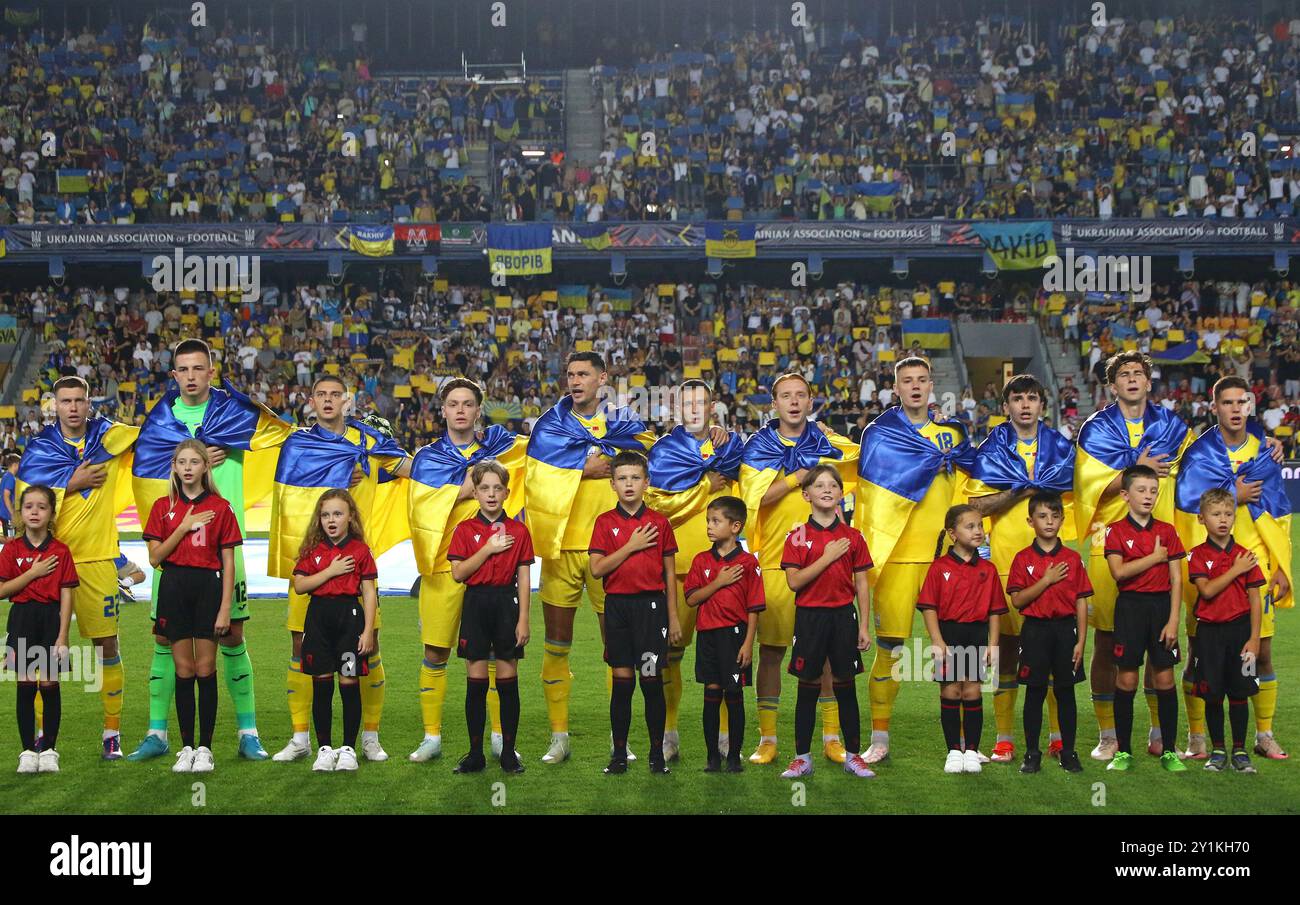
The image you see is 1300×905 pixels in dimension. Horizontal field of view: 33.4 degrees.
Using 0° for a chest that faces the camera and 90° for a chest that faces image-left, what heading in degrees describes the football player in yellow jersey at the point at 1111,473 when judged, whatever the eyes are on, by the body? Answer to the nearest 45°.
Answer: approximately 0°

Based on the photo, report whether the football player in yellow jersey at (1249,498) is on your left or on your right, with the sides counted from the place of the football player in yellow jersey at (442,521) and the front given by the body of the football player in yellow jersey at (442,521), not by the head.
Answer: on your left

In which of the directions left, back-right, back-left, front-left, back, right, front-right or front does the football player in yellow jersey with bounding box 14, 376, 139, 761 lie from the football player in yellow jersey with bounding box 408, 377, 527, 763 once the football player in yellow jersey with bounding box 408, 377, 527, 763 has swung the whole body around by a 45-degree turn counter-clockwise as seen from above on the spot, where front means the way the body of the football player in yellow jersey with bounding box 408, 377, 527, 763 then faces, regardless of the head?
back-right

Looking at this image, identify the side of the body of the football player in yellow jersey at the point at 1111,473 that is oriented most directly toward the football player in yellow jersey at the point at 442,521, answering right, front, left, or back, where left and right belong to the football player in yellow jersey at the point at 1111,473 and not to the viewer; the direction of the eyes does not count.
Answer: right

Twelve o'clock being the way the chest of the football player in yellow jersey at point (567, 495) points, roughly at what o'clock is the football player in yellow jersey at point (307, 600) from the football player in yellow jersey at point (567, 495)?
the football player in yellow jersey at point (307, 600) is roughly at 3 o'clock from the football player in yellow jersey at point (567, 495).

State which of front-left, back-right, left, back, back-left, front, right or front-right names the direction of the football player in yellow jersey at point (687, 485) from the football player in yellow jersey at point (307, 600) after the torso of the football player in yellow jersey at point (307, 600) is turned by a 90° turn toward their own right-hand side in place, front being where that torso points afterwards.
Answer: back

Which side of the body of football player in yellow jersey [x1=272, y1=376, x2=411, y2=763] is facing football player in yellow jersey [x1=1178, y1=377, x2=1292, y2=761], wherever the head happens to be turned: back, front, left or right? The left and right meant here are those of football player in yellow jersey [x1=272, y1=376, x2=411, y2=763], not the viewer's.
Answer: left
